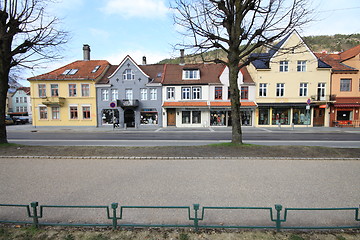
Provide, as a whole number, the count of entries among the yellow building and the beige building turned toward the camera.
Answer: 2

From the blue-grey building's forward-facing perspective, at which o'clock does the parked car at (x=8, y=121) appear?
The parked car is roughly at 4 o'clock from the blue-grey building.

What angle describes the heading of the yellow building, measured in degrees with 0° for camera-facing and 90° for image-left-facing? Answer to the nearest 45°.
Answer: approximately 0°

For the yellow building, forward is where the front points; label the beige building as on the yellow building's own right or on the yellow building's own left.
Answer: on the yellow building's own left

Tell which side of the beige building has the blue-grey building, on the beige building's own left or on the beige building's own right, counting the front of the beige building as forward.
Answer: on the beige building's own right

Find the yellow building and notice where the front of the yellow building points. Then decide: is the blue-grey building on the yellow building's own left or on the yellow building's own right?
on the yellow building's own left

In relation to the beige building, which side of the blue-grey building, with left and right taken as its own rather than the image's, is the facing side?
left

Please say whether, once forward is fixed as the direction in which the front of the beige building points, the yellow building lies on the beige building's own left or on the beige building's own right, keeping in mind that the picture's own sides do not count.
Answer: on the beige building's own right
